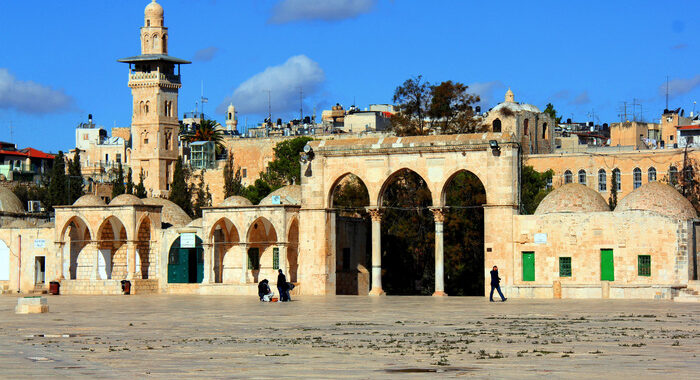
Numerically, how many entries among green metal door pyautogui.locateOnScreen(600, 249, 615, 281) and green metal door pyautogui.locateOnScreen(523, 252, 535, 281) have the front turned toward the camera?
2

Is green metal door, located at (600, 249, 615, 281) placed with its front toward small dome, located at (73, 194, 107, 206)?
no

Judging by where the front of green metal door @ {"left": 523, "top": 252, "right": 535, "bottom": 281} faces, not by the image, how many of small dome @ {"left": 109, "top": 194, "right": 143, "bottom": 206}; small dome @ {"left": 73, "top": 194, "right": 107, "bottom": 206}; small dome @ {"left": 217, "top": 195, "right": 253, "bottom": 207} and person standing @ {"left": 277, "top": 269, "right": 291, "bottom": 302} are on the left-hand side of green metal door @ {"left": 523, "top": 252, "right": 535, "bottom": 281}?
0

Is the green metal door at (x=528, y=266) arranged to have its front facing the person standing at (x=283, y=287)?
no

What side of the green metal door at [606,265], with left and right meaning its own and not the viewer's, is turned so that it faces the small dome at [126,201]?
right

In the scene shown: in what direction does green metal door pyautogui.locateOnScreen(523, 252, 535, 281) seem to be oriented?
toward the camera

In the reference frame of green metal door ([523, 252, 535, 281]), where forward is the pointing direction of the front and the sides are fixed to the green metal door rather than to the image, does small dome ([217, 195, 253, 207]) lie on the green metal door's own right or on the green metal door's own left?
on the green metal door's own right

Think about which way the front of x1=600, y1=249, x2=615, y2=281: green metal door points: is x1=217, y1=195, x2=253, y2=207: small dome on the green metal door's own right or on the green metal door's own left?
on the green metal door's own right

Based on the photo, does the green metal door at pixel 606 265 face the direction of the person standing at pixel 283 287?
no

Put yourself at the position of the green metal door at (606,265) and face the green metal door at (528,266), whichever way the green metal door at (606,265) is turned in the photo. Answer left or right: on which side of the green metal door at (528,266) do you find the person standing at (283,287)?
left

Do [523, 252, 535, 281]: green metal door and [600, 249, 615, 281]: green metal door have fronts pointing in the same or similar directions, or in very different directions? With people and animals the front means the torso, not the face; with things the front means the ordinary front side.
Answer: same or similar directions

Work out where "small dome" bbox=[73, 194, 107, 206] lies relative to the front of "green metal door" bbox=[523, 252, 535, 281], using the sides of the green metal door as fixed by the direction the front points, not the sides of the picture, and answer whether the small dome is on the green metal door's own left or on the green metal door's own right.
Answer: on the green metal door's own right

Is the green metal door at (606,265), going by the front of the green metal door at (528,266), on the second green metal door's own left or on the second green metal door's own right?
on the second green metal door's own left
